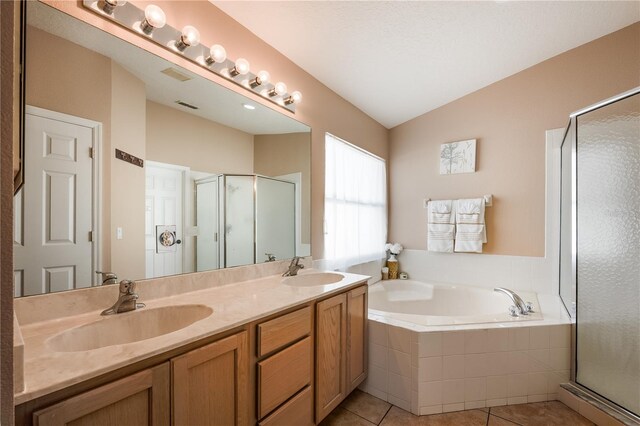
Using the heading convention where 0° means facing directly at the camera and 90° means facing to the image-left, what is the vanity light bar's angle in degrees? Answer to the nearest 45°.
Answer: approximately 315°

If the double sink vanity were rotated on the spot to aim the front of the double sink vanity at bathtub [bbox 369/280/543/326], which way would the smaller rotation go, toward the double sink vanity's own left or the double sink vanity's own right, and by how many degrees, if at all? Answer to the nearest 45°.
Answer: approximately 90° to the double sink vanity's own left

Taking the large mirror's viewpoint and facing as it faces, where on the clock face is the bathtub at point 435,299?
The bathtub is roughly at 10 o'clock from the large mirror.

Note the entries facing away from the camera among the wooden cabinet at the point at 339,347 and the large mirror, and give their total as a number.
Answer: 0

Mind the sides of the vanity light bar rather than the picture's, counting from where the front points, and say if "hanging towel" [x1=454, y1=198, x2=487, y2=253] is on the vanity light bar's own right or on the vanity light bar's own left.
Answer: on the vanity light bar's own left

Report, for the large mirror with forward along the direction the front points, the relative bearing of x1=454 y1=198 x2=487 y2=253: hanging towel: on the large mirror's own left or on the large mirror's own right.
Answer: on the large mirror's own left

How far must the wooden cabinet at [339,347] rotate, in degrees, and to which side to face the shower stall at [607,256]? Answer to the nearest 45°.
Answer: approximately 45° to its left

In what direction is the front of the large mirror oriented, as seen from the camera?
facing the viewer and to the right of the viewer

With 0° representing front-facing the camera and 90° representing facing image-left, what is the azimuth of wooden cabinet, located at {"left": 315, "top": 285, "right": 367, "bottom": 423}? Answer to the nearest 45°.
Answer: approximately 315°

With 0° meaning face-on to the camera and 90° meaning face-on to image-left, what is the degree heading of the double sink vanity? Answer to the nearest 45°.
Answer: approximately 315°

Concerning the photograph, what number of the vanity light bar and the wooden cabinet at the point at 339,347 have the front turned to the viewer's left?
0
